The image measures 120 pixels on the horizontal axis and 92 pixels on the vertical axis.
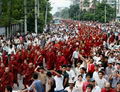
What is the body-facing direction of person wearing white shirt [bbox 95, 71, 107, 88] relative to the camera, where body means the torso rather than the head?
toward the camera

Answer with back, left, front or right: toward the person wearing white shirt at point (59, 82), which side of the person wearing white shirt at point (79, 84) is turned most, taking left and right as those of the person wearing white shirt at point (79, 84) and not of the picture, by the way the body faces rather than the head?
right

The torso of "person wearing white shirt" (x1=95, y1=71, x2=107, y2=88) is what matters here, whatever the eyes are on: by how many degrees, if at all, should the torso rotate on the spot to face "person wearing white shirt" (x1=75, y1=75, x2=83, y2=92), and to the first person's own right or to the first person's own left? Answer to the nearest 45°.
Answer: approximately 45° to the first person's own right

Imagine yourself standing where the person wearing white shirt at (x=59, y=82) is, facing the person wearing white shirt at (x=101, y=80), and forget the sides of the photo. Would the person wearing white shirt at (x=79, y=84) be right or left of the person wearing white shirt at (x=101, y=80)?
right

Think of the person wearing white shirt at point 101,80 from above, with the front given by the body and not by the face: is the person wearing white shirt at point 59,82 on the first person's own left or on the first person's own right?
on the first person's own right

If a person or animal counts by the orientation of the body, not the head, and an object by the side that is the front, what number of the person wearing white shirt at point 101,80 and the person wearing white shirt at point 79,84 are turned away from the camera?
0
